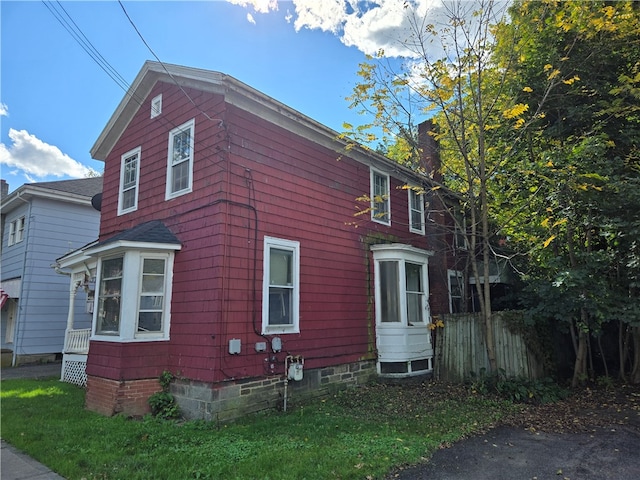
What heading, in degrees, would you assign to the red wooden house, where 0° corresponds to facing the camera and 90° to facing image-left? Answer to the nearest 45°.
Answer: approximately 45°

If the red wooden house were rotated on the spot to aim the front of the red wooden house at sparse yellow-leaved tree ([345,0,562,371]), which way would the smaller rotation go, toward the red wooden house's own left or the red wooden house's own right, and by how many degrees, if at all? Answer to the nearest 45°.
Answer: approximately 135° to the red wooden house's own left

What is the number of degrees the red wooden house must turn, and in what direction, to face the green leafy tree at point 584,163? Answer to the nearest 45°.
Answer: approximately 135° to its left
